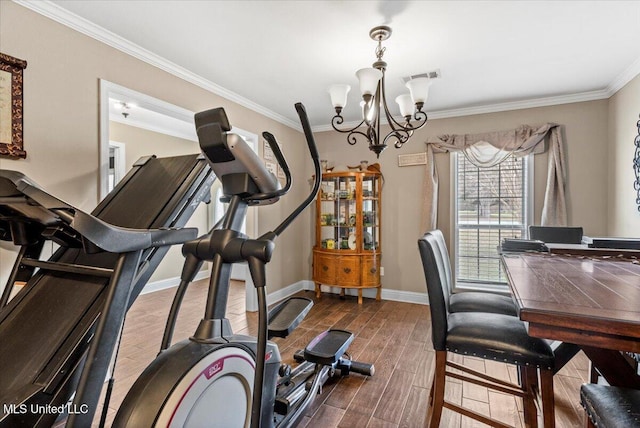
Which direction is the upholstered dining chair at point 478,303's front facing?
to the viewer's right

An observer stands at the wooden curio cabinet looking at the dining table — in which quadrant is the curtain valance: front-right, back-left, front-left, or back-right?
front-left

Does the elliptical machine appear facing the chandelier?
no

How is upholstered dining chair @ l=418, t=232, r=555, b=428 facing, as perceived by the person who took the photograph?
facing to the right of the viewer

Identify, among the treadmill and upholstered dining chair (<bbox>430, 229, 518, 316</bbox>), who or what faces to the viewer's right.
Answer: the upholstered dining chair

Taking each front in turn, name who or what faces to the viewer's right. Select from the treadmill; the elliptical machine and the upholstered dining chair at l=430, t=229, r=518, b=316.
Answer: the upholstered dining chair

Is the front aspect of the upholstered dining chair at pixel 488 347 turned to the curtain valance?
no

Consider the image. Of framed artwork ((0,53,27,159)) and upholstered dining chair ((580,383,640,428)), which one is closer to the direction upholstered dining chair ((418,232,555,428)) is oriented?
the upholstered dining chair

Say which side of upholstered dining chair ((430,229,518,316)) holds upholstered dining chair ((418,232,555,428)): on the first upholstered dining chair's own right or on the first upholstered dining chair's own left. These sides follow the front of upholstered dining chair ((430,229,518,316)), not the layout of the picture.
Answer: on the first upholstered dining chair's own right

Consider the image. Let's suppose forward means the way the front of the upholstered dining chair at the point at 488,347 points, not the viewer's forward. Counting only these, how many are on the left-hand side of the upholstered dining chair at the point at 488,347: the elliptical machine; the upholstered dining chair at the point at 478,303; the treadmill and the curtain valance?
2

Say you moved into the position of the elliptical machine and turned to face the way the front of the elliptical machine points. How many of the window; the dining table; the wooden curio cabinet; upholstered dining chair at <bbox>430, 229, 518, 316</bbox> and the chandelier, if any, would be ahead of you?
0

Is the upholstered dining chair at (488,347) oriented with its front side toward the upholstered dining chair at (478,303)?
no

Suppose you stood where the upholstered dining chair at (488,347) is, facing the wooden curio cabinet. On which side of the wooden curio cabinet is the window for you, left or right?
right
